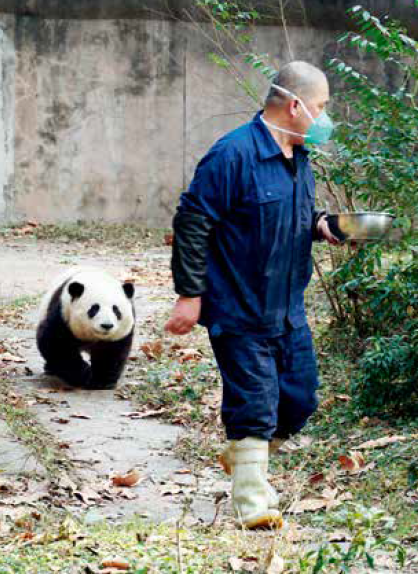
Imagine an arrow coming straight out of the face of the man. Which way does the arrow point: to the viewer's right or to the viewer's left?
to the viewer's right

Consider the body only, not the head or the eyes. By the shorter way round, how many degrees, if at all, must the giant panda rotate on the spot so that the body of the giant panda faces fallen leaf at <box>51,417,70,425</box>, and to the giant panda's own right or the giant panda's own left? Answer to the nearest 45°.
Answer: approximately 45° to the giant panda's own right

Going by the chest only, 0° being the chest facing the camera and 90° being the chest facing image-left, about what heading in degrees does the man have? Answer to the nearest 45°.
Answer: approximately 315°

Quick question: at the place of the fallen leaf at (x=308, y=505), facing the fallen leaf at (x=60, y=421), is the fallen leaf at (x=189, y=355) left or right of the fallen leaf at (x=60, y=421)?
right

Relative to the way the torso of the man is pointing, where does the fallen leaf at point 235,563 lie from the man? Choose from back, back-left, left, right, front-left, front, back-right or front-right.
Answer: front-right
